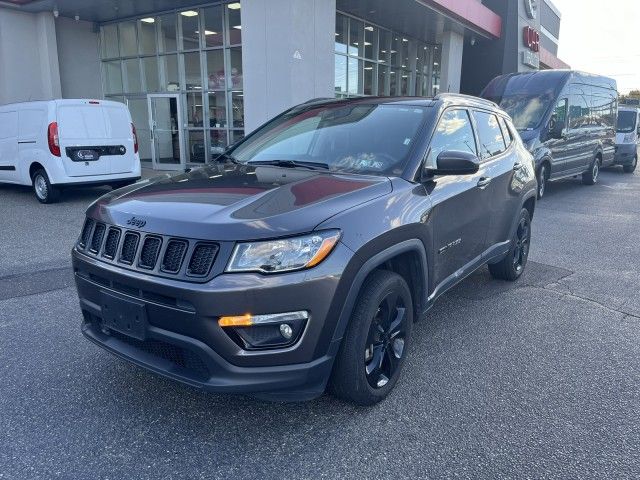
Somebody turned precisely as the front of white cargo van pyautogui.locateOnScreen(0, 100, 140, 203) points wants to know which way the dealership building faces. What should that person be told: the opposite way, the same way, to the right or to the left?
the opposite way

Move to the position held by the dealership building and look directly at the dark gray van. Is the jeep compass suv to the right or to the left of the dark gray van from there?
right

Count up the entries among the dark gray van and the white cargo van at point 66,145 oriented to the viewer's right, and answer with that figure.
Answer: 0

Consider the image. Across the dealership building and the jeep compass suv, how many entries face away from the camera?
0

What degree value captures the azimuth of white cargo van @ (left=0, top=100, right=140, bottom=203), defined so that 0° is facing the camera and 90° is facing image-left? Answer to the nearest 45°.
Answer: approximately 135°

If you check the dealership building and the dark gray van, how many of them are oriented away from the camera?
0

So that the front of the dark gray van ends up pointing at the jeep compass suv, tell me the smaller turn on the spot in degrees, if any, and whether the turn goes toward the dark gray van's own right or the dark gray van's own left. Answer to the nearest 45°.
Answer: approximately 45° to the dark gray van's own left

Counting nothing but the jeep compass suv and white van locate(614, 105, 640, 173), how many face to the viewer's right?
0

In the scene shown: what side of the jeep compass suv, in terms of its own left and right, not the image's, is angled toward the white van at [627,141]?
back

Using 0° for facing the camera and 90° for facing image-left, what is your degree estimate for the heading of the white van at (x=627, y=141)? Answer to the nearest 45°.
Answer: approximately 45°

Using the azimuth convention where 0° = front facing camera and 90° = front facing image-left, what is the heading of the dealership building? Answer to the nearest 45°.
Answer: approximately 315°

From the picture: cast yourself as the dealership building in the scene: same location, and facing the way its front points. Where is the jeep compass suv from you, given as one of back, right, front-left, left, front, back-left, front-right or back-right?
front-right
